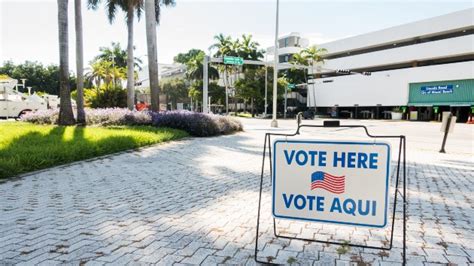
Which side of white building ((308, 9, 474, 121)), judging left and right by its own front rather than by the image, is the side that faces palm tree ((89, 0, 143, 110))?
front

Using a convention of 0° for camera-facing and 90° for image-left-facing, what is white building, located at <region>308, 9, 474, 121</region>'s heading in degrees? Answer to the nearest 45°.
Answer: approximately 45°

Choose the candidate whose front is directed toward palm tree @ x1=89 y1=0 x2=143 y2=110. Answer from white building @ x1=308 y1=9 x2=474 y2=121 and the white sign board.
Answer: the white building

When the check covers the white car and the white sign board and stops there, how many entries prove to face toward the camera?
1

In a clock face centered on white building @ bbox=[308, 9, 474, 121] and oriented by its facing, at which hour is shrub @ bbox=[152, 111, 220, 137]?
The shrub is roughly at 11 o'clock from the white building.

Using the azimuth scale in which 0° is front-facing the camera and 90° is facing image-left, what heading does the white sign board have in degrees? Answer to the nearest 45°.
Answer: approximately 0°

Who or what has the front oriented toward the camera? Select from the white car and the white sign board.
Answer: the white sign board

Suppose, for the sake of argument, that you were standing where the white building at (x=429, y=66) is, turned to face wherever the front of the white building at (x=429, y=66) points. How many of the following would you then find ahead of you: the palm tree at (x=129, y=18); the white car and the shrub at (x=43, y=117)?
3
